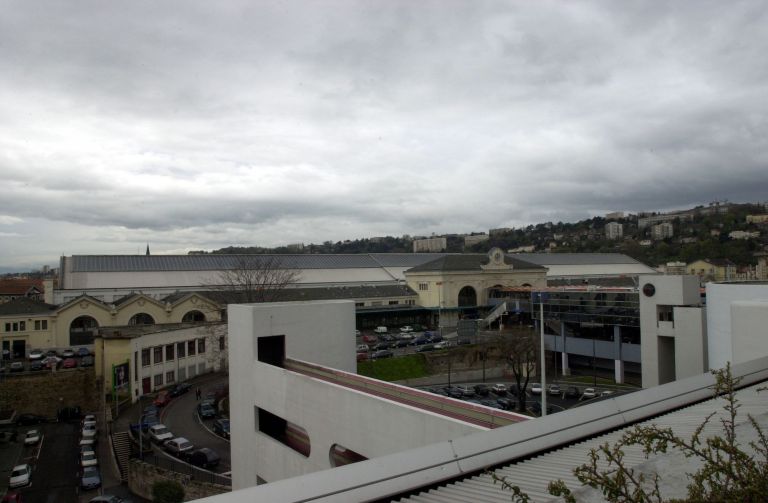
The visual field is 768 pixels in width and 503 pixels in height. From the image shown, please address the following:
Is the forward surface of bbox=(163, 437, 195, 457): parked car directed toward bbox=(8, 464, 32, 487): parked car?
no

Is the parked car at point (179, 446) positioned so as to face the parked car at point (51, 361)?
no

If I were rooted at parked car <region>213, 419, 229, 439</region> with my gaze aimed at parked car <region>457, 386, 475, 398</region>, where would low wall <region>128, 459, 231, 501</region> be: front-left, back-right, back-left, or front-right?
back-right

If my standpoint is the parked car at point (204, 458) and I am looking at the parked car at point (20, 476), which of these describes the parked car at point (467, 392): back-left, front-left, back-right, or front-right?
back-right

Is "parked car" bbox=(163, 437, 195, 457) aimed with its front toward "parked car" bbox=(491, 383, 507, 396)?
no
